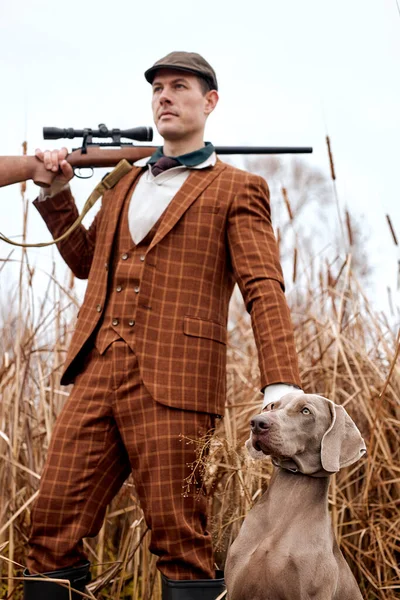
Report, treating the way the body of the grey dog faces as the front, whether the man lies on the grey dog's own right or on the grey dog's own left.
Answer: on the grey dog's own right

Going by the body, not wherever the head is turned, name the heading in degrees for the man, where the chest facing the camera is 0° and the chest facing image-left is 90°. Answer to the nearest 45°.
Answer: approximately 45°

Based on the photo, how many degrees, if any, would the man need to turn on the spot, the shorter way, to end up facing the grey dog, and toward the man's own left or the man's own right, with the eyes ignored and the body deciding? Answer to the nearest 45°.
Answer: approximately 90° to the man's own left

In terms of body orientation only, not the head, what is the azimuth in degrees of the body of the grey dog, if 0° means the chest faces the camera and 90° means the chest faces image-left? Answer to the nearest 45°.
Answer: approximately 45°
